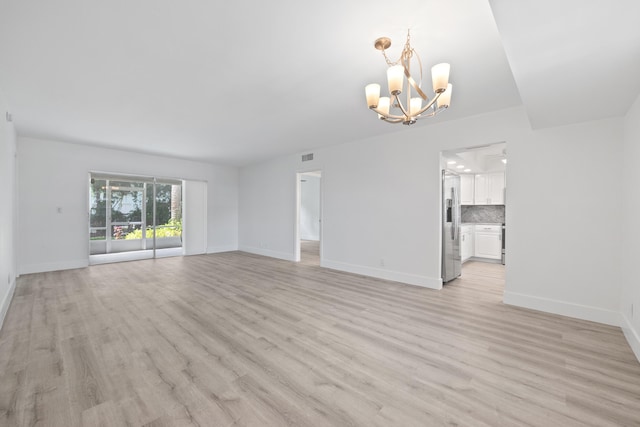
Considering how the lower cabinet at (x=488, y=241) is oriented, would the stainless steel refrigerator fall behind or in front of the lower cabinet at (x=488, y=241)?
in front

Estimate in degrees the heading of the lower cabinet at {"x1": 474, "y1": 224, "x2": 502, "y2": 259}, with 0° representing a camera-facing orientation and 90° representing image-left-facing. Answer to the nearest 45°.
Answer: approximately 0°

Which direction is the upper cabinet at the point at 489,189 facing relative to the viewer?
toward the camera

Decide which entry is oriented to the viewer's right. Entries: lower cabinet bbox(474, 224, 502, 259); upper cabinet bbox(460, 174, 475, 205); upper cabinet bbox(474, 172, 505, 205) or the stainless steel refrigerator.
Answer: the stainless steel refrigerator

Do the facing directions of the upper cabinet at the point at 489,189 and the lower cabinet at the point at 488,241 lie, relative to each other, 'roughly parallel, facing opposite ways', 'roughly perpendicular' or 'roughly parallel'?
roughly parallel

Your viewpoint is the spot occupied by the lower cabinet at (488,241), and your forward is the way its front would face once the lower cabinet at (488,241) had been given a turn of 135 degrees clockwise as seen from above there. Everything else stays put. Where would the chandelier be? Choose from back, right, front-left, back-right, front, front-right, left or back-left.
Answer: back-left

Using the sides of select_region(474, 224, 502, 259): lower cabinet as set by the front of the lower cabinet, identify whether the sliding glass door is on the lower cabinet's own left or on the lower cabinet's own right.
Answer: on the lower cabinet's own right

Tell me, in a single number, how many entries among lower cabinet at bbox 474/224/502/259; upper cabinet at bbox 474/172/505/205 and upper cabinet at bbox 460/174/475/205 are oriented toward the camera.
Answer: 3

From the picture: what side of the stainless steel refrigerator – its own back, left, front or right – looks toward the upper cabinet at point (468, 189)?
left

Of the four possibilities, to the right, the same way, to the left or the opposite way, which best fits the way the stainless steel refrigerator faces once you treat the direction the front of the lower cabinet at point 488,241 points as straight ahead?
to the left

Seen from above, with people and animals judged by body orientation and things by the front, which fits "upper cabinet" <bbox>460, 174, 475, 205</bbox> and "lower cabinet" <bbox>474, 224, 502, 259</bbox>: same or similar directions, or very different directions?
same or similar directions

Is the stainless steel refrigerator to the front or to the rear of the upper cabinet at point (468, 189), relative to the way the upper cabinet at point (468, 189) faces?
to the front

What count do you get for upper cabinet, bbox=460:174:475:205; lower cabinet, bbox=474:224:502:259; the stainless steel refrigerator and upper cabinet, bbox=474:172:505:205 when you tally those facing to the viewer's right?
1

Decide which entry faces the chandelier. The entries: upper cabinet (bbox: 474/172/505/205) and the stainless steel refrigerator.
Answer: the upper cabinet

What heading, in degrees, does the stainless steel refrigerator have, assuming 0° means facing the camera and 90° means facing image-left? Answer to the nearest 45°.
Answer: approximately 270°
